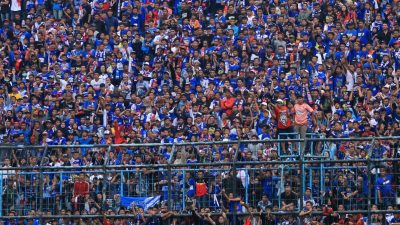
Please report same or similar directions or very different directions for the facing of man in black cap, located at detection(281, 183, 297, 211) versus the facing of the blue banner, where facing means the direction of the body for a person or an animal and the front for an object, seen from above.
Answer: same or similar directions

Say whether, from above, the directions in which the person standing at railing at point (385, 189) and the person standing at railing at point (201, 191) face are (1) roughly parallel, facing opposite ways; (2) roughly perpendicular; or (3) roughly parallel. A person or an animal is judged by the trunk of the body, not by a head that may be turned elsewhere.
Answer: roughly parallel

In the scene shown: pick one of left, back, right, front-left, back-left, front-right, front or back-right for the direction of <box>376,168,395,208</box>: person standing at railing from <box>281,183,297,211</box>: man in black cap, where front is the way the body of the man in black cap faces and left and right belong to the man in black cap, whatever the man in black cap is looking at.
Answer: left

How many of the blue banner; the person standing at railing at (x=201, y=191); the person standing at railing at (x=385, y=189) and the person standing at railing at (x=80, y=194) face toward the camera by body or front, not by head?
4

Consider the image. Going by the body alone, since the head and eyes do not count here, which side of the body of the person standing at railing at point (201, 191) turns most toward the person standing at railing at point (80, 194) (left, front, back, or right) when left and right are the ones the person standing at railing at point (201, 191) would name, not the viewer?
right

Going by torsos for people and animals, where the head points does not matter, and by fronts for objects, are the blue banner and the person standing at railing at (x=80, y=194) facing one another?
no

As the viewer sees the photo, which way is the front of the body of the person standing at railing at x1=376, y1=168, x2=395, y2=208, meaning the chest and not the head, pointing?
toward the camera

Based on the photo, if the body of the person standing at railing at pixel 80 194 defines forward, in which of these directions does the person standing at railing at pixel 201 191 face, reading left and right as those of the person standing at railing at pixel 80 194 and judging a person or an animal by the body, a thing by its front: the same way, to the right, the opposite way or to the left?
the same way

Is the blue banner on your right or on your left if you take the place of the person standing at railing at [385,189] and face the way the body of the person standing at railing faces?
on your right

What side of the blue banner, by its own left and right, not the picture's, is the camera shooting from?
front

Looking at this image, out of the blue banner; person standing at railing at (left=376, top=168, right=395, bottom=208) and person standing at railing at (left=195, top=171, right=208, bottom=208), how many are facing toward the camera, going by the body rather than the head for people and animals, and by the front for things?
3

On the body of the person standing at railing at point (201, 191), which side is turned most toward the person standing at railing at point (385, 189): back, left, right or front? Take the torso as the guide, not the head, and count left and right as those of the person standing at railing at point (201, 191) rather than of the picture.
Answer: left

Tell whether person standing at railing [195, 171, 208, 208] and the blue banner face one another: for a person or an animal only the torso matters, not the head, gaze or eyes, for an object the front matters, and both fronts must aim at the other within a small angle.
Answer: no

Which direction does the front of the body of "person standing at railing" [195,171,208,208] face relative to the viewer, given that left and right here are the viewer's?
facing the viewer

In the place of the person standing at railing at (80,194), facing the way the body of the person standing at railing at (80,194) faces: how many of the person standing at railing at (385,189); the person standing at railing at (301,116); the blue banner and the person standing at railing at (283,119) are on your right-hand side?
0
